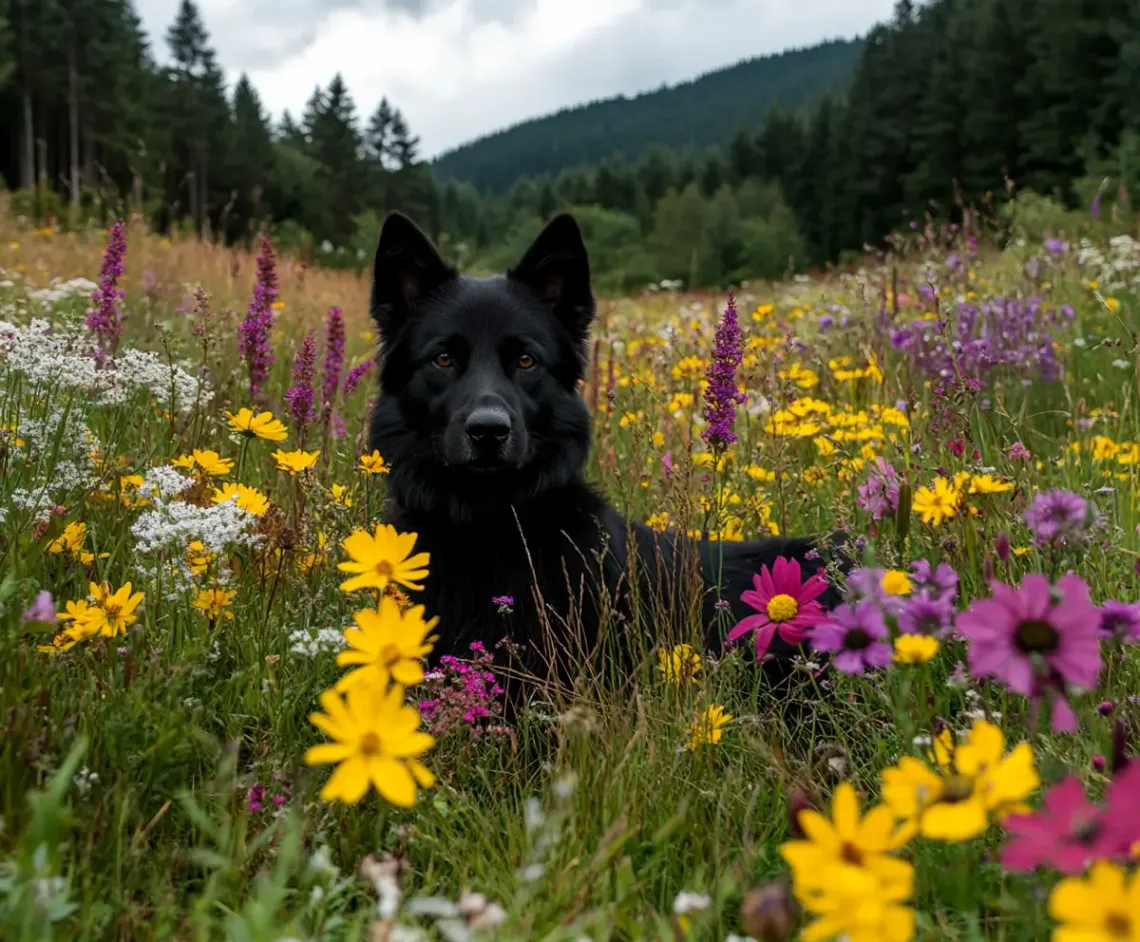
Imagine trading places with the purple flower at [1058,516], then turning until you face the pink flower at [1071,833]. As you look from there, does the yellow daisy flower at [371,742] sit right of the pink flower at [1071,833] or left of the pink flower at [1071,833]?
right

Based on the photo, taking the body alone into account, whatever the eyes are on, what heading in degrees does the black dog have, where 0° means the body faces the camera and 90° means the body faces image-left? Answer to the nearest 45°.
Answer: approximately 45°

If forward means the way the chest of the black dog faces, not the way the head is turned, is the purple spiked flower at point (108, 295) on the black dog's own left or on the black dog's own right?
on the black dog's own right

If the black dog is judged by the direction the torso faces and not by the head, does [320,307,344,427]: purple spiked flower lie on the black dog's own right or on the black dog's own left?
on the black dog's own right

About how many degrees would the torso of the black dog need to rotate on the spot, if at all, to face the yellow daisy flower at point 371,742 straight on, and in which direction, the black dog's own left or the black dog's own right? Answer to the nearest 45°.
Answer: approximately 45° to the black dog's own left

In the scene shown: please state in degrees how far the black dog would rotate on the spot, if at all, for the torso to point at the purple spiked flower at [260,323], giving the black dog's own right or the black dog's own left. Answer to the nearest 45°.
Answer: approximately 45° to the black dog's own right
